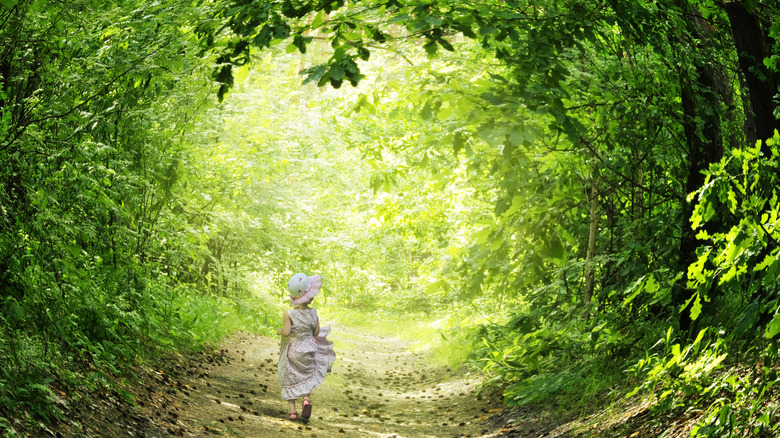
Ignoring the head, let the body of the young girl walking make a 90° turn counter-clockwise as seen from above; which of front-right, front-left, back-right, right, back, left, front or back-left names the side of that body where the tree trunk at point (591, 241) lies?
back

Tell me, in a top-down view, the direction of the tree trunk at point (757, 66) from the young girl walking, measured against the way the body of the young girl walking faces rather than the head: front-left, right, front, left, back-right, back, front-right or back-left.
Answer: back-right

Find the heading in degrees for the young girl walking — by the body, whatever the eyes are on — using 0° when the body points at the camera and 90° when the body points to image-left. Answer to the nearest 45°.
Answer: approximately 180°
